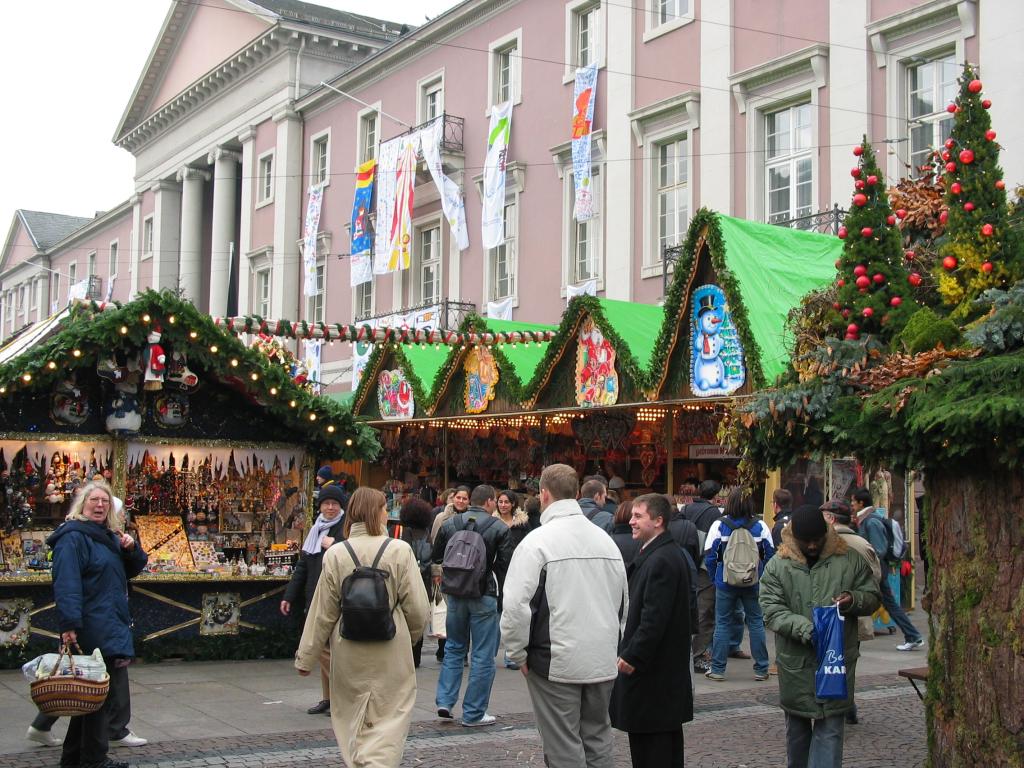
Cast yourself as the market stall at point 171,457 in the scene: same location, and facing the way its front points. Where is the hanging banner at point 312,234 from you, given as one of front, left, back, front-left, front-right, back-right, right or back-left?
back

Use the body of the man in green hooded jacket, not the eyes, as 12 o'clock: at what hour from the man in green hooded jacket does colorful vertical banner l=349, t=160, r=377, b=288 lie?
The colorful vertical banner is roughly at 5 o'clock from the man in green hooded jacket.

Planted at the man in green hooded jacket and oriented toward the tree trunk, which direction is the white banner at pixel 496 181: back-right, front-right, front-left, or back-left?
back-left

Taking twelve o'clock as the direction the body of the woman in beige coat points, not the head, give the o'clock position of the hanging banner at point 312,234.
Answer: The hanging banner is roughly at 12 o'clock from the woman in beige coat.

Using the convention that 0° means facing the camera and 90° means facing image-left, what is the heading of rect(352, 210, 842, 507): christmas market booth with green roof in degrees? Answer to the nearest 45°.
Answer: approximately 45°

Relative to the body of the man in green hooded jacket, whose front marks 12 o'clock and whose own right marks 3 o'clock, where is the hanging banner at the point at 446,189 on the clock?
The hanging banner is roughly at 5 o'clock from the man in green hooded jacket.

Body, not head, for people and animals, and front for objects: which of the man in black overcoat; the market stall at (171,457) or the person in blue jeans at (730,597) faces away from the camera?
the person in blue jeans

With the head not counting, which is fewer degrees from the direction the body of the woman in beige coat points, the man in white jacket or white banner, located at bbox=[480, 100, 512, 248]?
the white banner

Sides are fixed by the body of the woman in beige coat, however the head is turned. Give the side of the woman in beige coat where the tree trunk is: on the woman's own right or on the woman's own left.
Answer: on the woman's own right

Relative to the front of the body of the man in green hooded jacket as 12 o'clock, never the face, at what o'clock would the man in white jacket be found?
The man in white jacket is roughly at 2 o'clock from the man in green hooded jacket.

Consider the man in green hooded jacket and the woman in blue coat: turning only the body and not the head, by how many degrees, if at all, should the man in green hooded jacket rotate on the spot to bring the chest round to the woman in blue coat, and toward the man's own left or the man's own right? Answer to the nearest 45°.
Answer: approximately 90° to the man's own right
